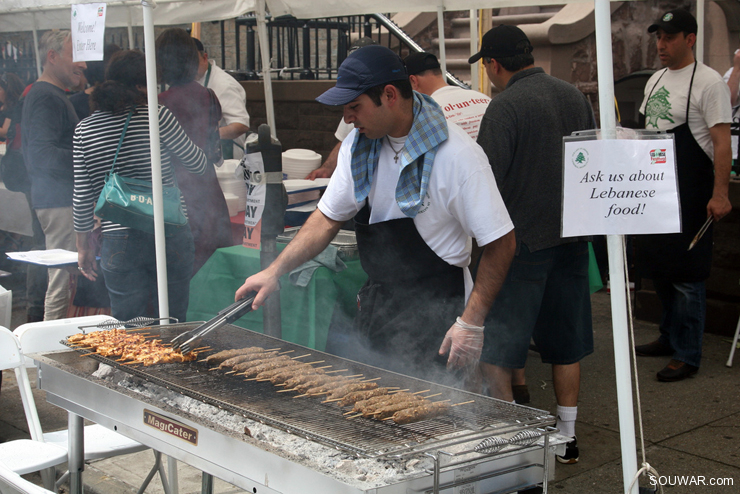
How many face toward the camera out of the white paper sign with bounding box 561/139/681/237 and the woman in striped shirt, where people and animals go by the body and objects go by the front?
1

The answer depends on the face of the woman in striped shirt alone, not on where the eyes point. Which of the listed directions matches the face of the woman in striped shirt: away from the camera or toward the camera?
away from the camera

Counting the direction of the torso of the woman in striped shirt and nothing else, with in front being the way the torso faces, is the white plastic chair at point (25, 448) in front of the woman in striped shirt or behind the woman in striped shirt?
behind

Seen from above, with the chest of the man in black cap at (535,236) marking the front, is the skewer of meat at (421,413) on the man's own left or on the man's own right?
on the man's own left

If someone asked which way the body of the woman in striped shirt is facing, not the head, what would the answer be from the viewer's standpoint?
away from the camera
